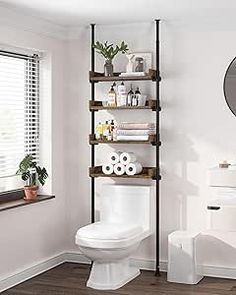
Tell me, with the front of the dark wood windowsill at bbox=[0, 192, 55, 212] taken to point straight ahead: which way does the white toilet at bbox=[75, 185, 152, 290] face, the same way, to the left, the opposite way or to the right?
to the right

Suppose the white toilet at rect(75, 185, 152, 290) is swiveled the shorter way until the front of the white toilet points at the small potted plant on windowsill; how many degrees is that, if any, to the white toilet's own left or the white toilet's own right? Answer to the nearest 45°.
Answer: approximately 45° to the white toilet's own right

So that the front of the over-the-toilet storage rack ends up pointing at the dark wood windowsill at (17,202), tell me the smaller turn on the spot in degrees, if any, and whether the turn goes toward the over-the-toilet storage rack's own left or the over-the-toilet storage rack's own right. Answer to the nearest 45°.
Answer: approximately 45° to the over-the-toilet storage rack's own right

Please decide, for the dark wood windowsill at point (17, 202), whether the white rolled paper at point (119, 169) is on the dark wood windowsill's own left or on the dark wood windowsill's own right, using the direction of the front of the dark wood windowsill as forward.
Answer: on the dark wood windowsill's own left

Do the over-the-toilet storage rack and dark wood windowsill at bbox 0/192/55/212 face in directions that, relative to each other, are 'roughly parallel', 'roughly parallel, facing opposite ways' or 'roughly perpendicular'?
roughly perpendicular

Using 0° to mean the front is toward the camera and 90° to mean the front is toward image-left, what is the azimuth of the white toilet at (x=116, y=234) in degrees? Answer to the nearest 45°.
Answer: approximately 45°

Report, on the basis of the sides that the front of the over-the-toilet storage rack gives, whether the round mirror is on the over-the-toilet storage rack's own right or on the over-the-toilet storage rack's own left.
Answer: on the over-the-toilet storage rack's own left

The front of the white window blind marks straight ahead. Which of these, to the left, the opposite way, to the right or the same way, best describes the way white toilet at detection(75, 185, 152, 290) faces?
to the right
